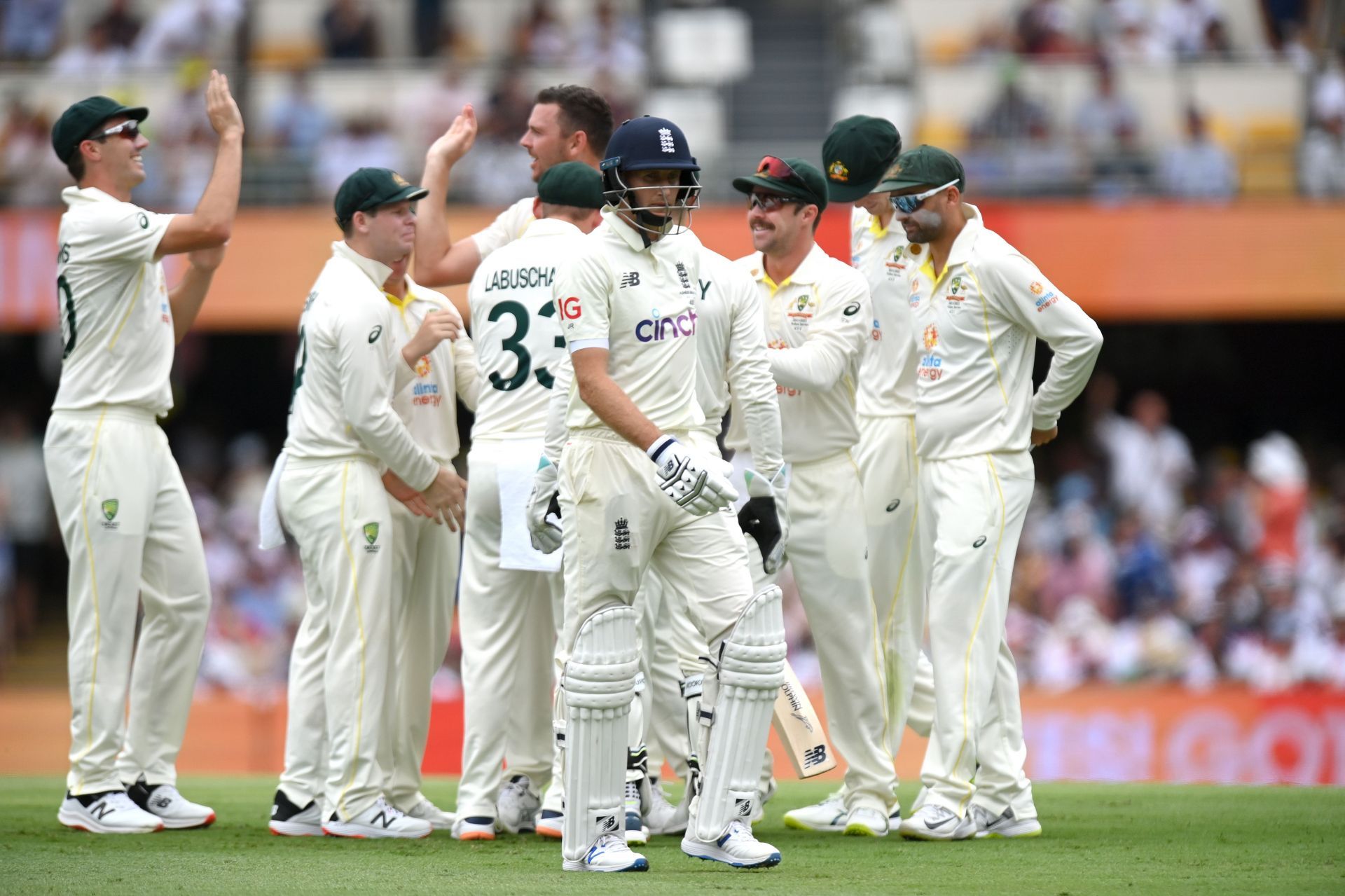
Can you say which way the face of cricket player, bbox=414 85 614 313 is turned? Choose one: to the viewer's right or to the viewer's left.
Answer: to the viewer's left

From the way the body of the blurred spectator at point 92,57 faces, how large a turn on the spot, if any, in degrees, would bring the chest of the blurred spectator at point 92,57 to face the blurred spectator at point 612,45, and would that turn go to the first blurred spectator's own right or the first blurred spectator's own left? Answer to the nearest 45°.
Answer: approximately 90° to the first blurred spectator's own left

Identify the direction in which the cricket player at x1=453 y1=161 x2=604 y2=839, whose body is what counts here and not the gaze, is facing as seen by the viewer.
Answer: away from the camera

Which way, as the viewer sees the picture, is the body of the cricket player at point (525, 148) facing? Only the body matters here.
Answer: to the viewer's left

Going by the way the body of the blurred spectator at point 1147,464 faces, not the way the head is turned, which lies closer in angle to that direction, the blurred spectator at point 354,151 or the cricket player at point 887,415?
the cricket player

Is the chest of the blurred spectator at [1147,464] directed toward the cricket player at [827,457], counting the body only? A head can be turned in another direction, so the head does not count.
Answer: yes

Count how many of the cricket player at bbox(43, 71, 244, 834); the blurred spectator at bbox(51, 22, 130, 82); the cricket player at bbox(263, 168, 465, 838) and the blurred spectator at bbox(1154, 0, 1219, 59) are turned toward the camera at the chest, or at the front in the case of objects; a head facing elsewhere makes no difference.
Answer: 2

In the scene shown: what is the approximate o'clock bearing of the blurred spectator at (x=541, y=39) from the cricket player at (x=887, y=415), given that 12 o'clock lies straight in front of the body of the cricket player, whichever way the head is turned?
The blurred spectator is roughly at 4 o'clock from the cricket player.

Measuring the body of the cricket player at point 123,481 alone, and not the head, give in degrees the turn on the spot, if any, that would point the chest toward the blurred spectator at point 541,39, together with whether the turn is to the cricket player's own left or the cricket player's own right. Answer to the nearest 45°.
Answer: approximately 90° to the cricket player's own left

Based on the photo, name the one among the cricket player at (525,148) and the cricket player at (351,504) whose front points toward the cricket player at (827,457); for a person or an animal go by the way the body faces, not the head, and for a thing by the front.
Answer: the cricket player at (351,504)

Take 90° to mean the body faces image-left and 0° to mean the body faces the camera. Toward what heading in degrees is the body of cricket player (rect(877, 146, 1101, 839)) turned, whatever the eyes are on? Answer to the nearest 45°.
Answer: approximately 45°

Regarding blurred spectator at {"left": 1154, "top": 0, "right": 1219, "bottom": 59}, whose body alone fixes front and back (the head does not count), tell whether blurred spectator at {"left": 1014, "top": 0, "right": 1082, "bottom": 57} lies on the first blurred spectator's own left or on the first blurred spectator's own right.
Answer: on the first blurred spectator's own right

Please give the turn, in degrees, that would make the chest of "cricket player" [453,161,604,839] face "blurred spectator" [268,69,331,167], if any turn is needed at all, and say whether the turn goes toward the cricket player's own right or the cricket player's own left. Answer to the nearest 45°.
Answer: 0° — they already face them
